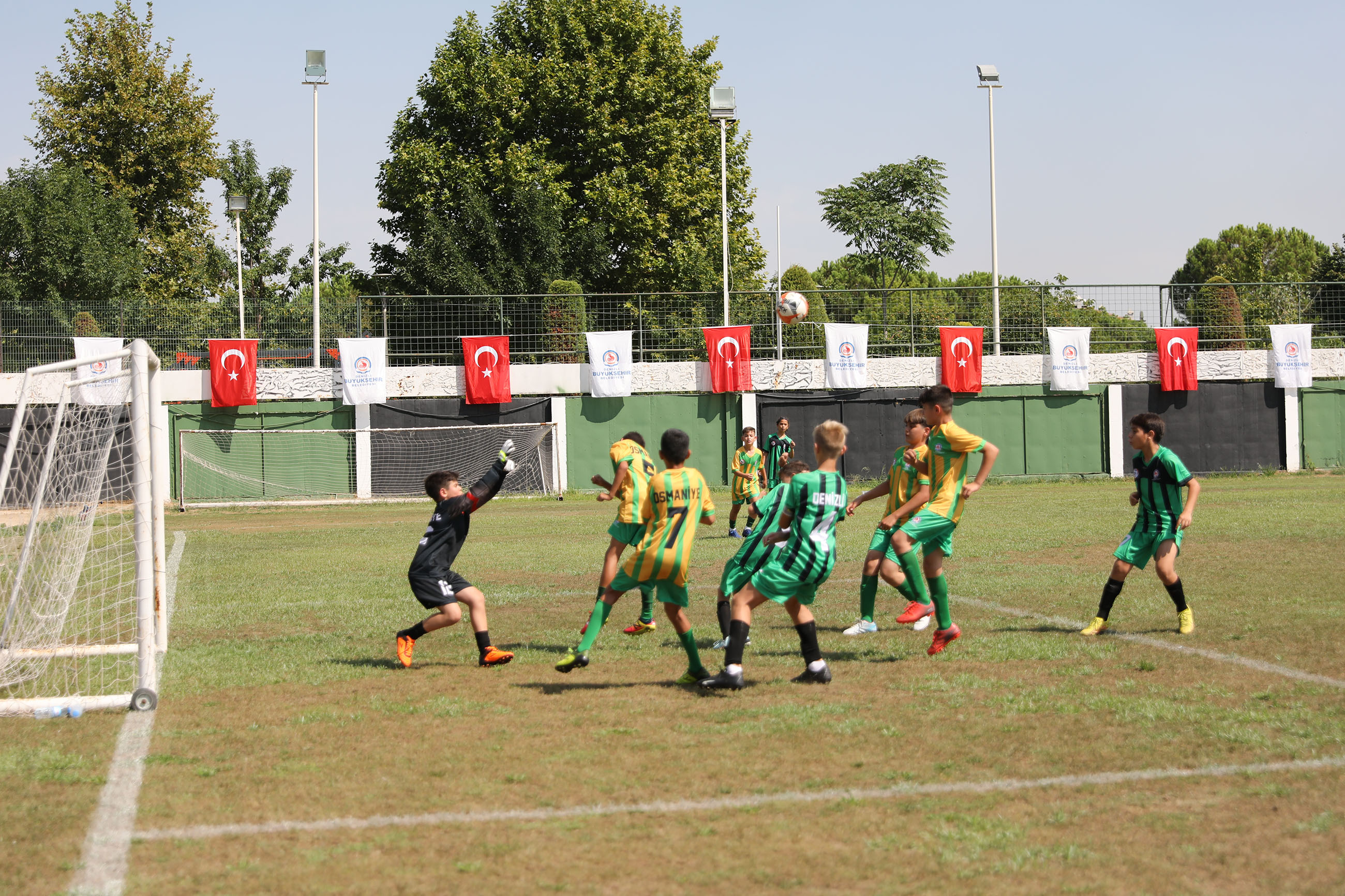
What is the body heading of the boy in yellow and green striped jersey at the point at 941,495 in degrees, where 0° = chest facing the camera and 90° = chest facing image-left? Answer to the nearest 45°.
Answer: approximately 45°

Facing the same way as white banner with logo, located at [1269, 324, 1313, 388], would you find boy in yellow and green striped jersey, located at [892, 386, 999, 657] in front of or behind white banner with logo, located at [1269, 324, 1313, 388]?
in front

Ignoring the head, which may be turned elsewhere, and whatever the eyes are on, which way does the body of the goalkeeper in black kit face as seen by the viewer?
to the viewer's right

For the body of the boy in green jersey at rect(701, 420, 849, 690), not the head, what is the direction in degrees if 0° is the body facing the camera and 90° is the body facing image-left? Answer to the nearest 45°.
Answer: approximately 135°

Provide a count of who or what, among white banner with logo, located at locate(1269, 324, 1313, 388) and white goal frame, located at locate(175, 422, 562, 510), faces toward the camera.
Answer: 2

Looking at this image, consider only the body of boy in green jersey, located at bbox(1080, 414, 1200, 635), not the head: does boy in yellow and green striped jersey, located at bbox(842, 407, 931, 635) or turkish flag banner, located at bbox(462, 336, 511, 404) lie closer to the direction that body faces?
the boy in yellow and green striped jersey

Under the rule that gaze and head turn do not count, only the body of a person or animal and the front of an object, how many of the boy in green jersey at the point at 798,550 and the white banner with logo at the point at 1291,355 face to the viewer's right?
0

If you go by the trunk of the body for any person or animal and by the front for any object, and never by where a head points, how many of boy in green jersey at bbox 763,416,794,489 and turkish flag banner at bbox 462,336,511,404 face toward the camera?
2

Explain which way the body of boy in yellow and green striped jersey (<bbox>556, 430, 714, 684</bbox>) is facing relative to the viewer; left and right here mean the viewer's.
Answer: facing away from the viewer

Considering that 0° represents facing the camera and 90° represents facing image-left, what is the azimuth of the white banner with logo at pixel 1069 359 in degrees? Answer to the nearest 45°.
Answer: approximately 0°
